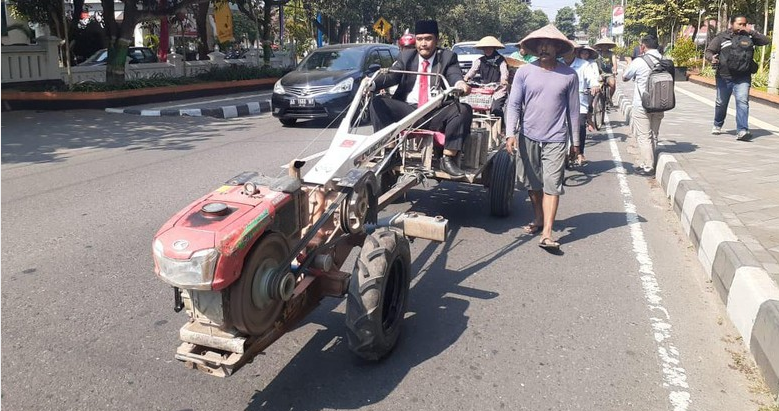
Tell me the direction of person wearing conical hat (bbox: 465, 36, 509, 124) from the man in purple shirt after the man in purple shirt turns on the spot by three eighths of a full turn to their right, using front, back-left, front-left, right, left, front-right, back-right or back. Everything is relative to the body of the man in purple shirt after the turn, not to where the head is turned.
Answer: front-right

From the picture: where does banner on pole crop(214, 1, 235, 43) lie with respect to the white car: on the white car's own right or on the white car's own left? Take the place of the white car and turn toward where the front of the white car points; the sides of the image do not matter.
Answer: on the white car's own right

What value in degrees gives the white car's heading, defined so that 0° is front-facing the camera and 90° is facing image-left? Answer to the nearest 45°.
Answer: approximately 0°

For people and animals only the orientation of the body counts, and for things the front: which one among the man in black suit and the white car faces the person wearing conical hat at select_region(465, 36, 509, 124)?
the white car

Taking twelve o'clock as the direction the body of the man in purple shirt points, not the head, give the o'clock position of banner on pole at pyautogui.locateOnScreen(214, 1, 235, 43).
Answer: The banner on pole is roughly at 5 o'clock from the man in purple shirt.

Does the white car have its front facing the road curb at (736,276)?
yes

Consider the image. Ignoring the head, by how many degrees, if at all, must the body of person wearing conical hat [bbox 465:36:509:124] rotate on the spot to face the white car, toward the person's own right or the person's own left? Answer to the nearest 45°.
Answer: approximately 180°
